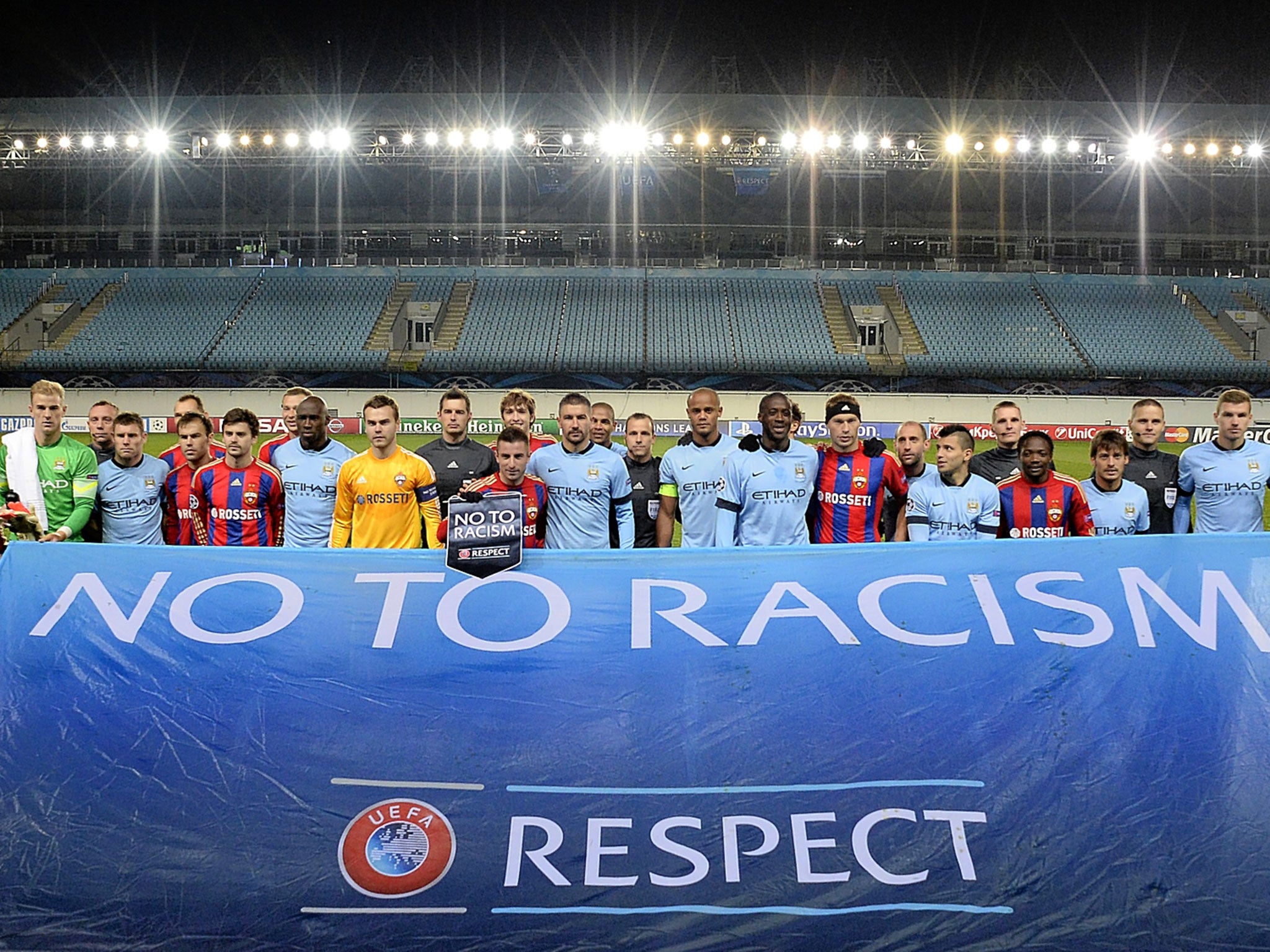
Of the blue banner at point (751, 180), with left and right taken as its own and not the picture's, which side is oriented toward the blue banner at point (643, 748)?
front

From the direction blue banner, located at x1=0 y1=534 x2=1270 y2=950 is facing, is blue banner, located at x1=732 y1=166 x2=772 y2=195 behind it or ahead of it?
behind

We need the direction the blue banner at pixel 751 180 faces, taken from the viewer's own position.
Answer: facing the viewer

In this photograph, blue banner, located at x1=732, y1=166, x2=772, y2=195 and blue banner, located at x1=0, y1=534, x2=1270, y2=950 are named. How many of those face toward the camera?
2

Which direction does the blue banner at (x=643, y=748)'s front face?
toward the camera
